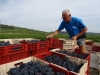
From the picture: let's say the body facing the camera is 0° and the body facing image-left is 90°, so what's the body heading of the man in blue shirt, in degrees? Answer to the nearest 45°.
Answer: approximately 45°

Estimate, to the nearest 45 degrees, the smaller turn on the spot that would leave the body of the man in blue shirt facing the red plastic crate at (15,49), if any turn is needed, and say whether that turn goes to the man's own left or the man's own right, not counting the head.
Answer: approximately 45° to the man's own right

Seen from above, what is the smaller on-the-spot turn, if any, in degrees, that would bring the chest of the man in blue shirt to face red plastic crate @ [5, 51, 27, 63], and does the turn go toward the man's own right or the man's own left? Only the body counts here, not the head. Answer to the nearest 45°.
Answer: approximately 45° to the man's own right
